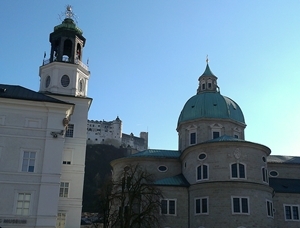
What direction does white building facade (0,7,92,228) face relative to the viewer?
toward the camera
